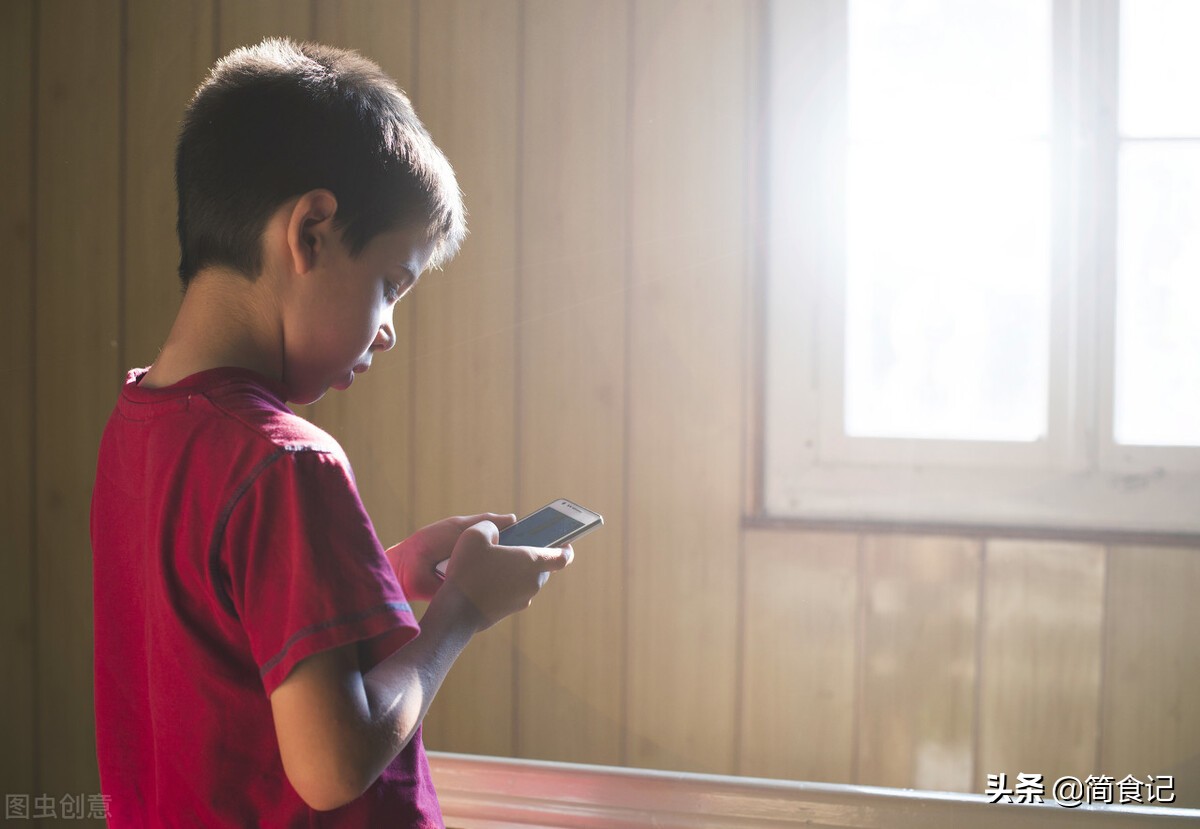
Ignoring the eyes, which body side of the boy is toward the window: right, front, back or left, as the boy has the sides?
front

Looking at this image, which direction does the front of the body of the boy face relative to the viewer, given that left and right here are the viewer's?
facing away from the viewer and to the right of the viewer

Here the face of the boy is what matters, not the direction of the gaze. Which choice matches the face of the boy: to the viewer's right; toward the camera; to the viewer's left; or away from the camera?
to the viewer's right
